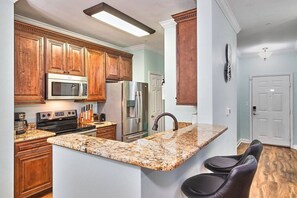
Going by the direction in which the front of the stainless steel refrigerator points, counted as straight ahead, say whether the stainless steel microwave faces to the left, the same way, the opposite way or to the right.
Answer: the same way

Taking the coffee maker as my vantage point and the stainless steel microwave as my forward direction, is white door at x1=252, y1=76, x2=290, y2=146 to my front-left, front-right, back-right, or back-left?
front-right

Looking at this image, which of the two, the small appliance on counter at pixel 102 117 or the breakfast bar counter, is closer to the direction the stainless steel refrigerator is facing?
the breakfast bar counter

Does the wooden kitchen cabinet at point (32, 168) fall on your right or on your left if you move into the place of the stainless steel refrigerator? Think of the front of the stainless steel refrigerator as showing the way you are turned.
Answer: on your right

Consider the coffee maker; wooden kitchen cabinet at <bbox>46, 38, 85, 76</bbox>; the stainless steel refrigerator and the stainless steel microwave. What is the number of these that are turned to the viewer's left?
0

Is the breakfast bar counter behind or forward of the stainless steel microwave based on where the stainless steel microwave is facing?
forward

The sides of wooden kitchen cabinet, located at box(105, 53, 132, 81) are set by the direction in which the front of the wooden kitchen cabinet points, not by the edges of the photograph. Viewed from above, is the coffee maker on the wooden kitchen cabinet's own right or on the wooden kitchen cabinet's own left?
on the wooden kitchen cabinet's own right

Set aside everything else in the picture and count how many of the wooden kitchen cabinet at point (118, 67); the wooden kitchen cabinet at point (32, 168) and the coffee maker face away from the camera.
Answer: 0

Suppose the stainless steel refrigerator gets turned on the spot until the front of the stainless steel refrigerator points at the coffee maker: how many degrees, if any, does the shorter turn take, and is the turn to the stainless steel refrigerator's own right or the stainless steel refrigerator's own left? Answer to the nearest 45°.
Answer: approximately 90° to the stainless steel refrigerator's own right

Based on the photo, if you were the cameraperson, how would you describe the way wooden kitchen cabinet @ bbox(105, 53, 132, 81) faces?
facing the viewer and to the right of the viewer

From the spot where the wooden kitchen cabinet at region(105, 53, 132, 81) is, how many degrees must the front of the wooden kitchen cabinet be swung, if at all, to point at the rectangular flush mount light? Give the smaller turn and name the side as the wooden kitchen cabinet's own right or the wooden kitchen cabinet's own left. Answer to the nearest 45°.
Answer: approximately 45° to the wooden kitchen cabinet's own right

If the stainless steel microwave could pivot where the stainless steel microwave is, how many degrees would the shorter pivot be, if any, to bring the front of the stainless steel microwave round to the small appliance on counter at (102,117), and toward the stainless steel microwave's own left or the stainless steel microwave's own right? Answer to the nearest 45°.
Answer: approximately 90° to the stainless steel microwave's own left

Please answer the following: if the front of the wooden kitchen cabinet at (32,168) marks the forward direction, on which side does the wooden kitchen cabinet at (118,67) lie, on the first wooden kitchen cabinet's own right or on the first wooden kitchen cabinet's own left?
on the first wooden kitchen cabinet's own left

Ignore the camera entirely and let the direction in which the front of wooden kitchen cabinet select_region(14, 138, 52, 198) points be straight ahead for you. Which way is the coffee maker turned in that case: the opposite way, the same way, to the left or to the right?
the same way

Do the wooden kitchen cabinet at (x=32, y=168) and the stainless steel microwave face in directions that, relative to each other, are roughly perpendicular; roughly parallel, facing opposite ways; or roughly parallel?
roughly parallel

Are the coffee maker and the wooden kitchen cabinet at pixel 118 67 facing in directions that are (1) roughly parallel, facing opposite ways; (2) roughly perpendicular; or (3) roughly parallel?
roughly parallel
